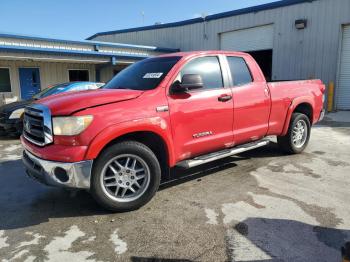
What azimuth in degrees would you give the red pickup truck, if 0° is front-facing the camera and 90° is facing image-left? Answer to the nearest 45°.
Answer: approximately 45°

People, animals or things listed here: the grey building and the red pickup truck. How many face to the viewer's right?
0

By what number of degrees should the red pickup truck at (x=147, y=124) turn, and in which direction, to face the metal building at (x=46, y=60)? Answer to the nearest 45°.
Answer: approximately 90° to its right

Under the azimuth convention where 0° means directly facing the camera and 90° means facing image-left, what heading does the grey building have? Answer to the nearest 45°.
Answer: approximately 45°

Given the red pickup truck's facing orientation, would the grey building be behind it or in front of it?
behind
